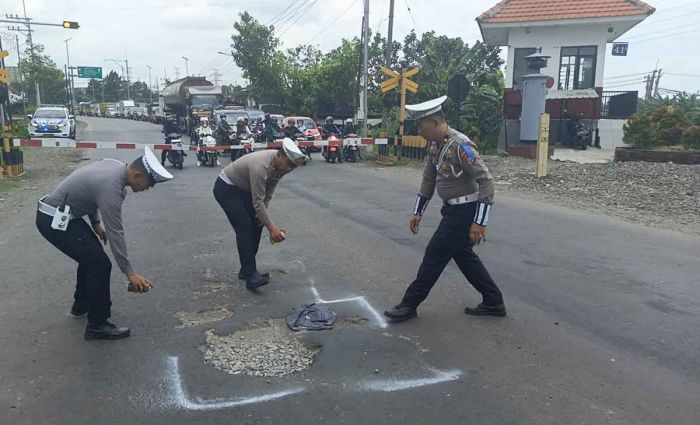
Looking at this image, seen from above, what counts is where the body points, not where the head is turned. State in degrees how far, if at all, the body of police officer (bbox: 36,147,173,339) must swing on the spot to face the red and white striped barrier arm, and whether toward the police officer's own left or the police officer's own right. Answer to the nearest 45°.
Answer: approximately 90° to the police officer's own left

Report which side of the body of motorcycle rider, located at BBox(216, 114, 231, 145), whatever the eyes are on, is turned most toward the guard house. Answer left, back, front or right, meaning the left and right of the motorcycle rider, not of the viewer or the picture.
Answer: left

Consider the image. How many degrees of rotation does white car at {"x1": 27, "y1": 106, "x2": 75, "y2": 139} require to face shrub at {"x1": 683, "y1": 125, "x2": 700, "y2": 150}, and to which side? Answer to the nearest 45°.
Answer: approximately 45° to its left

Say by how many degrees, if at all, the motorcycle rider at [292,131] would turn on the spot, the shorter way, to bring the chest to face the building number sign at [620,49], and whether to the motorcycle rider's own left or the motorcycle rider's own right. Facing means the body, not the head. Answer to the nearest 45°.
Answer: approximately 90° to the motorcycle rider's own left

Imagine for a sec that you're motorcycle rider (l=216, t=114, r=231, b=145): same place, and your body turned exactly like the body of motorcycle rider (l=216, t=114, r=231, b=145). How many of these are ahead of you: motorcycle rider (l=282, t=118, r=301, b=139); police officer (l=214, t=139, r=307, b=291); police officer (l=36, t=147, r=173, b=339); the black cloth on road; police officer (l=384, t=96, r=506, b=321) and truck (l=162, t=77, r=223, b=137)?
4

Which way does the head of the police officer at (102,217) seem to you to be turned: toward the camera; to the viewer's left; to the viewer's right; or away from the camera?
to the viewer's right

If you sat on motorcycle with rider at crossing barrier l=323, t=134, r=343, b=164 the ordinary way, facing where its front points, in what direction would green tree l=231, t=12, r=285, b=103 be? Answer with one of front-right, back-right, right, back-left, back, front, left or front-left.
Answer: back

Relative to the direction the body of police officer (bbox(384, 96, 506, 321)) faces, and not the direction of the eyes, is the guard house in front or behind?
behind

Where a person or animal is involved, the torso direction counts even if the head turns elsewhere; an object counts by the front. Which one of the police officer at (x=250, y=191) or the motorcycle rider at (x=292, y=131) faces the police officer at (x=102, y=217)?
the motorcycle rider

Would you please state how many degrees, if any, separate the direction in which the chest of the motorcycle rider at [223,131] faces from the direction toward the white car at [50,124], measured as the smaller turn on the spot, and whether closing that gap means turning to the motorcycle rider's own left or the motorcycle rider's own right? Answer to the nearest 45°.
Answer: approximately 135° to the motorcycle rider's own right
